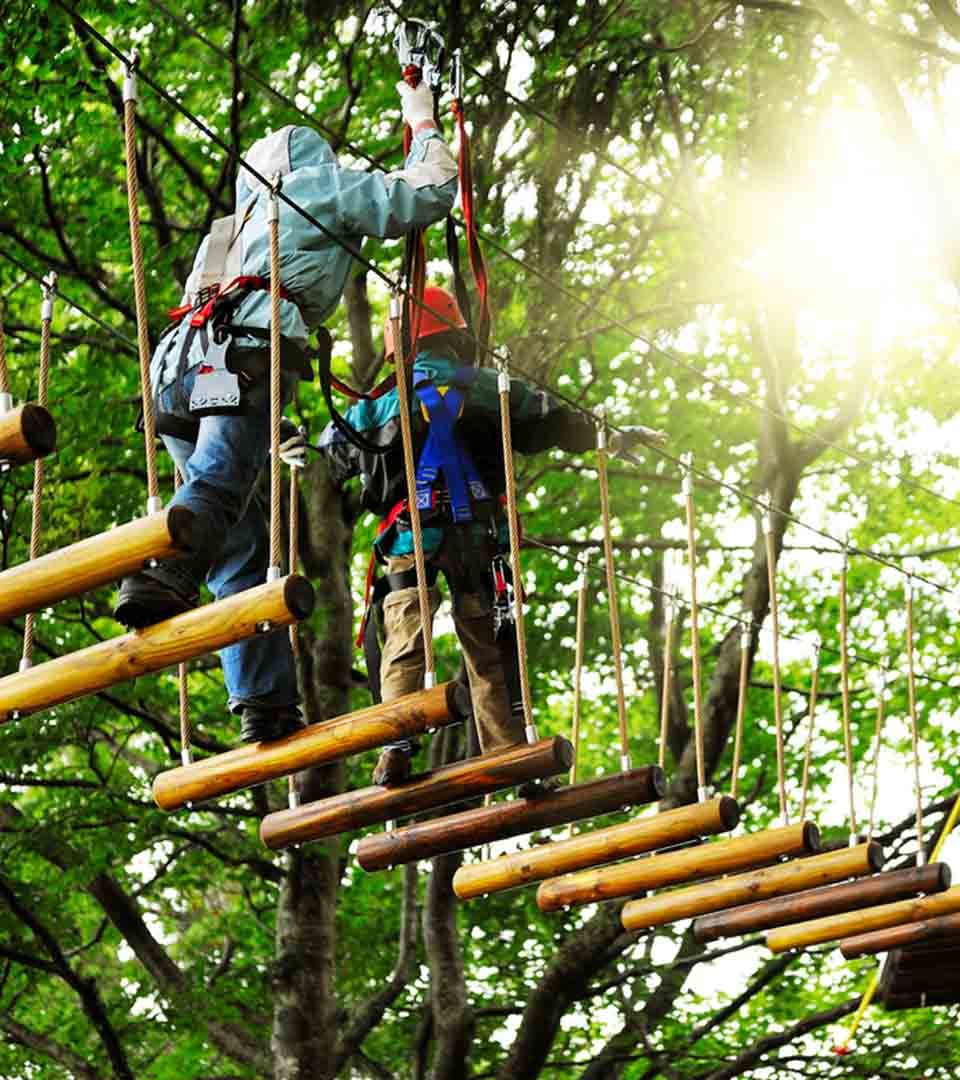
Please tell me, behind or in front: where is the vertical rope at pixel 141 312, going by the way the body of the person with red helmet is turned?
behind

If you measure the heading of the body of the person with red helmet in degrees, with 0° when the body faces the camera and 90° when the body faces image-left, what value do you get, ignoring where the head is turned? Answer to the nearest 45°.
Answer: approximately 180°

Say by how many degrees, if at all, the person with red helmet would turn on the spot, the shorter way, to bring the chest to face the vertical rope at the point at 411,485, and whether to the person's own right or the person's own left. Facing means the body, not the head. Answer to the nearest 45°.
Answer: approximately 180°

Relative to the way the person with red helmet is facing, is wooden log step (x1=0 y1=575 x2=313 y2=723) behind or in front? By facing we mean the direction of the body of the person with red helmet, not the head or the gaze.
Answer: behind

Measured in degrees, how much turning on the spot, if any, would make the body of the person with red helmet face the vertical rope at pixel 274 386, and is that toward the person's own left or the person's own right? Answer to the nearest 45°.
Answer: approximately 180°
